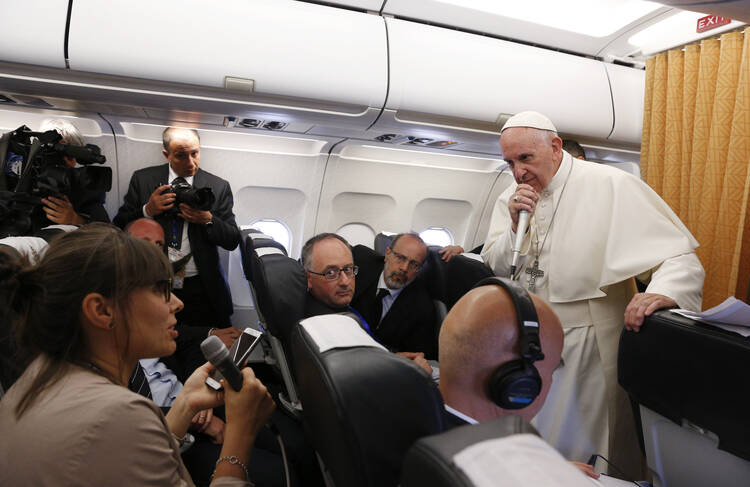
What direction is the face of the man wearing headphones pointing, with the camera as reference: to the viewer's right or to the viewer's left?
to the viewer's right

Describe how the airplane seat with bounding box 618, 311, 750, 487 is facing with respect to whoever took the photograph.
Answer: facing away from the viewer and to the right of the viewer

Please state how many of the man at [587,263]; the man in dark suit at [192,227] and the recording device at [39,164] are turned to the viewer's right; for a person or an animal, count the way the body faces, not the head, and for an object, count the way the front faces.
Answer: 1

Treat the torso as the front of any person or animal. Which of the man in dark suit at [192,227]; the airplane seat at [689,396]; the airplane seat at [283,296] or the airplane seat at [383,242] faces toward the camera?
the man in dark suit

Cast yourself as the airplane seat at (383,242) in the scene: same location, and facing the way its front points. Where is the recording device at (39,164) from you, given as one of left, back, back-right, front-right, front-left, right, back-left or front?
back

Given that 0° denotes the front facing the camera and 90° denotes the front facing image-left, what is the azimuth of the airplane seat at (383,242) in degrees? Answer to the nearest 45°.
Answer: approximately 225°

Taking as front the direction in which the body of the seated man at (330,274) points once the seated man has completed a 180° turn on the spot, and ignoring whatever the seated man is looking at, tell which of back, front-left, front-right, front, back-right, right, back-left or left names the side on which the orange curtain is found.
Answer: back-right

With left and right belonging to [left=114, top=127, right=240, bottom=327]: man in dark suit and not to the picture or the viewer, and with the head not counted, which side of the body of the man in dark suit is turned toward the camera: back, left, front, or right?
front

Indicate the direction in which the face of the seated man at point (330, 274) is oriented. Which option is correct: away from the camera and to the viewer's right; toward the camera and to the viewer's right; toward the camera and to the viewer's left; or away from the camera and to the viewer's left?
toward the camera and to the viewer's right

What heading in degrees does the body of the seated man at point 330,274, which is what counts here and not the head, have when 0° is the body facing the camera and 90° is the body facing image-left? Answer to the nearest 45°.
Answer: approximately 315°
